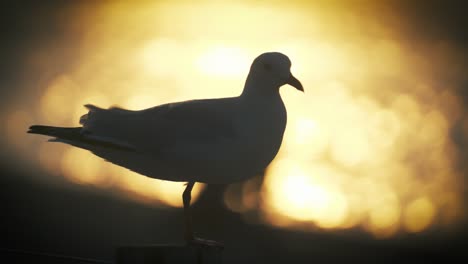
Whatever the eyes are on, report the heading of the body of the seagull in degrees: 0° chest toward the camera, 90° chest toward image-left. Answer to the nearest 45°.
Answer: approximately 270°
